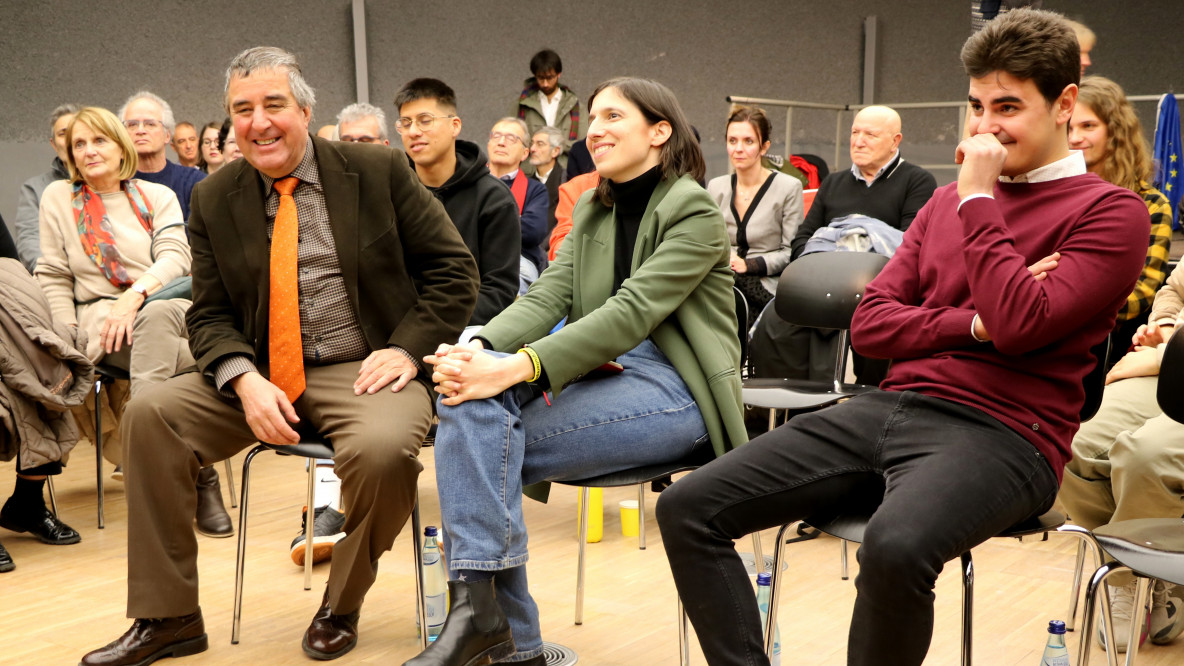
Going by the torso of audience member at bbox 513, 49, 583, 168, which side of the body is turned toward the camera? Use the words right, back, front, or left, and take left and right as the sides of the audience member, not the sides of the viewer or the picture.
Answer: front

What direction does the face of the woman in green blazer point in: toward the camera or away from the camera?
toward the camera

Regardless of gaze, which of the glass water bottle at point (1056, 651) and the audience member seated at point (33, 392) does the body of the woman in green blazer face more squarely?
the audience member seated

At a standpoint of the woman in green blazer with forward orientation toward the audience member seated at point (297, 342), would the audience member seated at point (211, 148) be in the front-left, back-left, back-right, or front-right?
front-right

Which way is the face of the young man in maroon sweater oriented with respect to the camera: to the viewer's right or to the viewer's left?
to the viewer's left

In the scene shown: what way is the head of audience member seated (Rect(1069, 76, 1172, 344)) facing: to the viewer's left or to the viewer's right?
to the viewer's left

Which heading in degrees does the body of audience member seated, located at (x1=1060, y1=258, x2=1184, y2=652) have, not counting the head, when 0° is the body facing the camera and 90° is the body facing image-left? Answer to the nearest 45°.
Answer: approximately 45°

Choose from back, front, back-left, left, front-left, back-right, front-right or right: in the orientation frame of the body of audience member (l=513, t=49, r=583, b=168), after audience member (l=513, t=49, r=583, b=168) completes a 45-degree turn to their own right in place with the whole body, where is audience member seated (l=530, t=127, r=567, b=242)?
front-left

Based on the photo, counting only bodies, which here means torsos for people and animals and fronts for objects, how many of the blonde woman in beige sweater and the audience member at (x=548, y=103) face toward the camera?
2

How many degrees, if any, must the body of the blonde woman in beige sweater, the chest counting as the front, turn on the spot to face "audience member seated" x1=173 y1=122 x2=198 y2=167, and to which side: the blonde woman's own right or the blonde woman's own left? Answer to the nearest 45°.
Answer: approximately 180°

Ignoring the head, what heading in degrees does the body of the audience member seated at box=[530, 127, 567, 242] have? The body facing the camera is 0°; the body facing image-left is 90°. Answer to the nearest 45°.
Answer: approximately 45°

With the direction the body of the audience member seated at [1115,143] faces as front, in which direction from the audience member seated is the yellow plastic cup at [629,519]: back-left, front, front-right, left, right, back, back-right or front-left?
front-right

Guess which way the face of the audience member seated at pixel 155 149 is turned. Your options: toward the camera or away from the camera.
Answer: toward the camera

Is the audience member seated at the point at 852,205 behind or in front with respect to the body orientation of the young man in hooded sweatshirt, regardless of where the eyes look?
behind

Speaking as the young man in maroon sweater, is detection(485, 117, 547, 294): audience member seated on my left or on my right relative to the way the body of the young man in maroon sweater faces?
on my right
